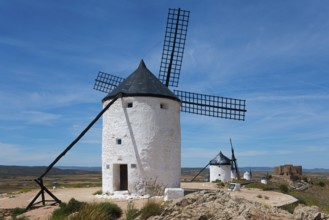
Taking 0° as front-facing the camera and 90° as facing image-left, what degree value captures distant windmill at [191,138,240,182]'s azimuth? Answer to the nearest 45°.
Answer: approximately 270°

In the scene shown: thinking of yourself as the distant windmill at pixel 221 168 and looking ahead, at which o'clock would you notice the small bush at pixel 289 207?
The small bush is roughly at 3 o'clock from the distant windmill.

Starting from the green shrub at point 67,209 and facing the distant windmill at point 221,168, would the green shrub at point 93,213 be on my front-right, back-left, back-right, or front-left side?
back-right

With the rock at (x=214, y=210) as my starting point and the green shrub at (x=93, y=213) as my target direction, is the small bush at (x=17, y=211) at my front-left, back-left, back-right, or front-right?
front-right

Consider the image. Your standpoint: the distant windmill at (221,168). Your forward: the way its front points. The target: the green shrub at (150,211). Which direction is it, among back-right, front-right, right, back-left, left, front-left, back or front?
right

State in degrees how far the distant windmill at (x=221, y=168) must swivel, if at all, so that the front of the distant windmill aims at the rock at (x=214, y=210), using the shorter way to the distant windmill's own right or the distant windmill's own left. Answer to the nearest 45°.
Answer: approximately 90° to the distant windmill's own right

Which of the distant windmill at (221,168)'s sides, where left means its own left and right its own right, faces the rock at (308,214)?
right

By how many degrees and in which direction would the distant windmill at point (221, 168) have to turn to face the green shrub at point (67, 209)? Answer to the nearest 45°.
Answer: approximately 90° to its right

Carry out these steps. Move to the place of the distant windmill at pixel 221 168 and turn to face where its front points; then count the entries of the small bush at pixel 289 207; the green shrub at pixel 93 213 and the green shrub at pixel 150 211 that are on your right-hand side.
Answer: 3
